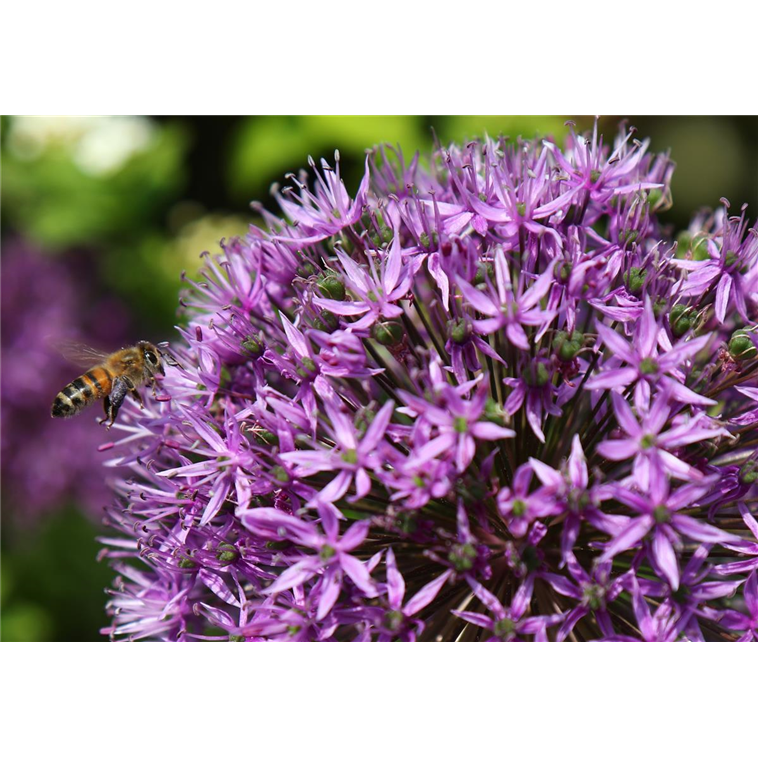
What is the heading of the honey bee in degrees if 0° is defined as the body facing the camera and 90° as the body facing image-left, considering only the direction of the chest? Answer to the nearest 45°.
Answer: approximately 270°

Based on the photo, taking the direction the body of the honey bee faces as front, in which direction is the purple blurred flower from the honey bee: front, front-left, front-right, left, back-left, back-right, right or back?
left
